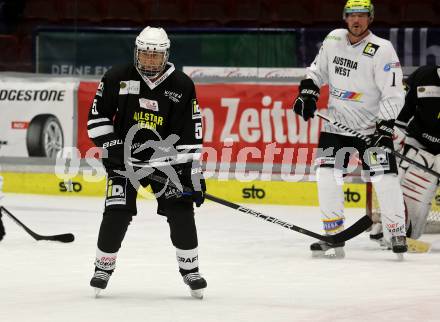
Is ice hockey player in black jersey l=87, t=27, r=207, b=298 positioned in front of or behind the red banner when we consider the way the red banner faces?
in front

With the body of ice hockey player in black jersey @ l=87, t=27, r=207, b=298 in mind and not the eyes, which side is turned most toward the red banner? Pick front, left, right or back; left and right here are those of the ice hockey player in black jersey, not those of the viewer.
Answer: back

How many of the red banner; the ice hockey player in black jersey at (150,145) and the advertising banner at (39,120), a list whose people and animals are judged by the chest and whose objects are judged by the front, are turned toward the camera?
3

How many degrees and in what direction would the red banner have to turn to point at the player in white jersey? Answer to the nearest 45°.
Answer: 0° — it already faces them

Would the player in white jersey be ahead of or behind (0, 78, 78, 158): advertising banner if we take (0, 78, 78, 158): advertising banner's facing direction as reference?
ahead

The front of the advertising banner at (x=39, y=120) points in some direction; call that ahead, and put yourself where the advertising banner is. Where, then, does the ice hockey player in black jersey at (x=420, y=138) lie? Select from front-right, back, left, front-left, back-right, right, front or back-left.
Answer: front-left
